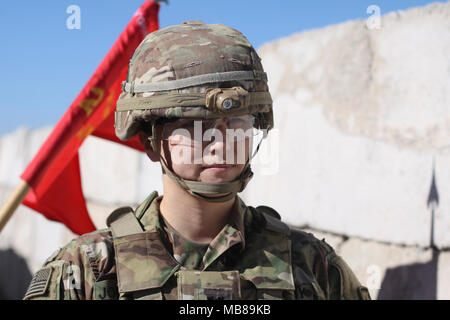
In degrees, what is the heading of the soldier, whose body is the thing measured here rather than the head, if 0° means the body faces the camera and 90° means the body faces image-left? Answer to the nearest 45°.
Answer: approximately 0°

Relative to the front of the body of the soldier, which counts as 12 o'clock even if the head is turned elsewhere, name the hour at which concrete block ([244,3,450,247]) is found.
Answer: The concrete block is roughly at 7 o'clock from the soldier.

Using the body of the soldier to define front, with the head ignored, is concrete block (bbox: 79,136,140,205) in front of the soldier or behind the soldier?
behind

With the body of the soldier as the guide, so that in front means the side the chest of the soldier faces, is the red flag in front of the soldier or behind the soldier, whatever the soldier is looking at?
behind
